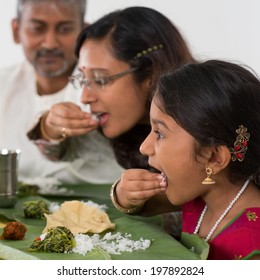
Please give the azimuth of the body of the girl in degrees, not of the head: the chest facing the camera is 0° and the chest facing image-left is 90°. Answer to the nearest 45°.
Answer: approximately 90°

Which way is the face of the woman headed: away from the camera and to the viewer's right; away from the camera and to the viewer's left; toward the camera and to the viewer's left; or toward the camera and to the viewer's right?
toward the camera and to the viewer's left

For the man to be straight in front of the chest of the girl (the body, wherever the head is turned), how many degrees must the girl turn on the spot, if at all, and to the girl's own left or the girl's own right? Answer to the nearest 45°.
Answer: approximately 45° to the girl's own right

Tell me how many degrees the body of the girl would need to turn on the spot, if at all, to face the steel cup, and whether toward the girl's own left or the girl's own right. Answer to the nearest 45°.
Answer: approximately 45° to the girl's own right

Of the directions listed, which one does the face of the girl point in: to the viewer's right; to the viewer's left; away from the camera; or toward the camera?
to the viewer's left
